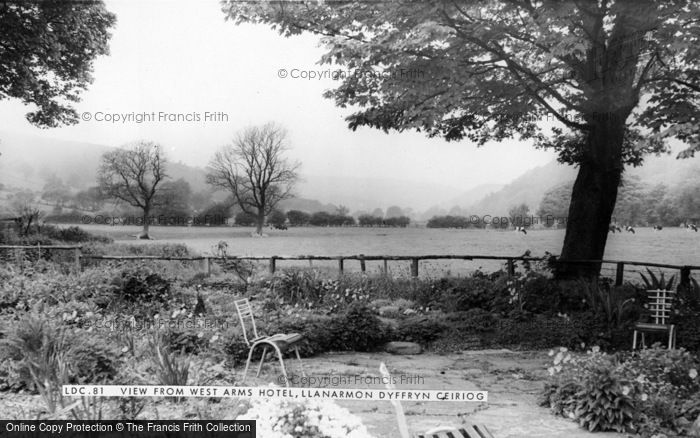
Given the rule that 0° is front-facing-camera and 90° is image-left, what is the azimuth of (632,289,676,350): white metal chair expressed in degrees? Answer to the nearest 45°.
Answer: approximately 45°

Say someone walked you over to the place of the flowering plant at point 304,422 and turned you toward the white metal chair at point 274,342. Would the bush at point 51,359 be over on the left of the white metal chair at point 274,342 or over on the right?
left
